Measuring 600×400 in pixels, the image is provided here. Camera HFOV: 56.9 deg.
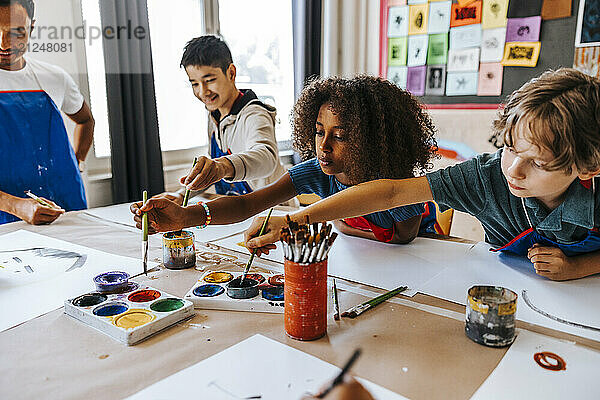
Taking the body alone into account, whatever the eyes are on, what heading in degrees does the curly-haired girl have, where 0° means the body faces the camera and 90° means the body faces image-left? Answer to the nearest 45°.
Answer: approximately 45°

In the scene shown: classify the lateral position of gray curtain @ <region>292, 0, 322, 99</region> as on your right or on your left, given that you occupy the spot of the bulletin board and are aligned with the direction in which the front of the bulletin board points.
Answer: on your right

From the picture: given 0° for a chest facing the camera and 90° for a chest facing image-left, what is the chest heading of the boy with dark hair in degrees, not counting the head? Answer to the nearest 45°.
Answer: approximately 45°

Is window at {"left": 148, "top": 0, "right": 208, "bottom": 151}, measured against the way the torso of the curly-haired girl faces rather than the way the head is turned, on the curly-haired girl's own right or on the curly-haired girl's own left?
on the curly-haired girl's own right

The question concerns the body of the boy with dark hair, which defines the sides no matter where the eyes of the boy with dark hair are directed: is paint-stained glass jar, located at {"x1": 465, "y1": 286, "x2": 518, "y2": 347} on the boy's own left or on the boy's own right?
on the boy's own left

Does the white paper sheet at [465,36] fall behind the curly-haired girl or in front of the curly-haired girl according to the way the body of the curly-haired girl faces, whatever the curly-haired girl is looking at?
behind

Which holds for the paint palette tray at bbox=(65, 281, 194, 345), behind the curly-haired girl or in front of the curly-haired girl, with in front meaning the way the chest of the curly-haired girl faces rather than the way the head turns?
in front

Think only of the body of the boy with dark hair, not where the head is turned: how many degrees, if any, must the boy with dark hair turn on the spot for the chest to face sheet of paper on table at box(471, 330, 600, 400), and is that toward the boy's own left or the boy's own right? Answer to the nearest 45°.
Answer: approximately 45° to the boy's own left

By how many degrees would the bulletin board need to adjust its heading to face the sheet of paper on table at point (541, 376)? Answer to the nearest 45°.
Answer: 0° — it already faces it

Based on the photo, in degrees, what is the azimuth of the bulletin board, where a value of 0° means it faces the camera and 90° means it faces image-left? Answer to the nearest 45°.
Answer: approximately 0°

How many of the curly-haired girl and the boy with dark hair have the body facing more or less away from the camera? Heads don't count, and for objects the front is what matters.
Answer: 0

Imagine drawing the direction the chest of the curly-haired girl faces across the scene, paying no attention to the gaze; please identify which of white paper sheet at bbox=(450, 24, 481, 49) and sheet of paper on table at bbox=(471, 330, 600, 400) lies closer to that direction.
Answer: the sheet of paper on table

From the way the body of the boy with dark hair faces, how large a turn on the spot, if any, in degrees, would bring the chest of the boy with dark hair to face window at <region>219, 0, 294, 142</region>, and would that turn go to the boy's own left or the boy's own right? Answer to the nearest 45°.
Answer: approximately 135° to the boy's own right
